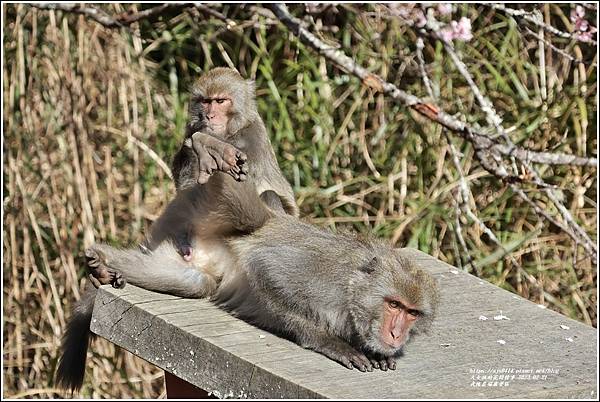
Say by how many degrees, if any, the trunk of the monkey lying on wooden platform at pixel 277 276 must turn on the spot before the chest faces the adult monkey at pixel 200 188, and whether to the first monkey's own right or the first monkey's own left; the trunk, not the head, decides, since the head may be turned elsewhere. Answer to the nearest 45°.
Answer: approximately 180°

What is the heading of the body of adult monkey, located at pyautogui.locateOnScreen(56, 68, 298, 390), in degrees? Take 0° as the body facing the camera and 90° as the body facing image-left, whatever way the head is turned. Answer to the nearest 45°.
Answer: approximately 45°

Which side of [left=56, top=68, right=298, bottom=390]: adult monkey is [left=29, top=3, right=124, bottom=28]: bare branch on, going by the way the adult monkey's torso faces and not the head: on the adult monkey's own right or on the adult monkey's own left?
on the adult monkey's own right

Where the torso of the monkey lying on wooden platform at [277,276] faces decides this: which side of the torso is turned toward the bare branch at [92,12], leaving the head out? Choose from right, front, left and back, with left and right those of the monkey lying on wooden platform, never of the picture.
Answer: back

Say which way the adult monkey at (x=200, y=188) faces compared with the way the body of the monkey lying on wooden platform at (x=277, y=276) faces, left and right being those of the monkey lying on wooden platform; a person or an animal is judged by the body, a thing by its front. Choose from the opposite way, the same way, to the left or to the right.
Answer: to the right

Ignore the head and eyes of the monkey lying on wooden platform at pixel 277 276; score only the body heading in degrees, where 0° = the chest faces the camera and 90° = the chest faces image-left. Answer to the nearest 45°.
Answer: approximately 315°
